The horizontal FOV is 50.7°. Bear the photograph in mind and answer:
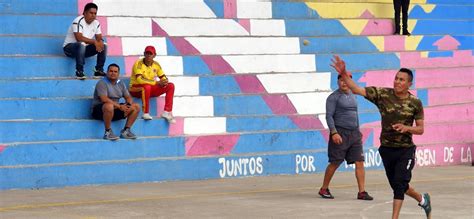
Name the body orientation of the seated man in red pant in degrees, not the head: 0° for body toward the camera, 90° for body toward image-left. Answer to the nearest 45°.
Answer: approximately 315°

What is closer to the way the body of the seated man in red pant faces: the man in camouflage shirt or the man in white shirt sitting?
the man in camouflage shirt

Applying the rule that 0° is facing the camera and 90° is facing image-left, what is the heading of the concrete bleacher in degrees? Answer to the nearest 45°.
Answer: approximately 0°

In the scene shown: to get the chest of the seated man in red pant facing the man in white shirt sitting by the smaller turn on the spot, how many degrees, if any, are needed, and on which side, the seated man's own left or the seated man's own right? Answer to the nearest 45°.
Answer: approximately 135° to the seated man's own right

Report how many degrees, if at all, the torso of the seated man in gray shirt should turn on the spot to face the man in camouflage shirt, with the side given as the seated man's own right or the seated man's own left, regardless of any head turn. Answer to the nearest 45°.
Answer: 0° — they already face them

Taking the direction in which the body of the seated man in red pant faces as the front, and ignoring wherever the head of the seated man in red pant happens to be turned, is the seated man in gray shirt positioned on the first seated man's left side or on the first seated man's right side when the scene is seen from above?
on the first seated man's right side

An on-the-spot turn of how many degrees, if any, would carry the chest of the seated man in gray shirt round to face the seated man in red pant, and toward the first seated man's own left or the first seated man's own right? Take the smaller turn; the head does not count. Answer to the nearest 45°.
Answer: approximately 90° to the first seated man's own left
